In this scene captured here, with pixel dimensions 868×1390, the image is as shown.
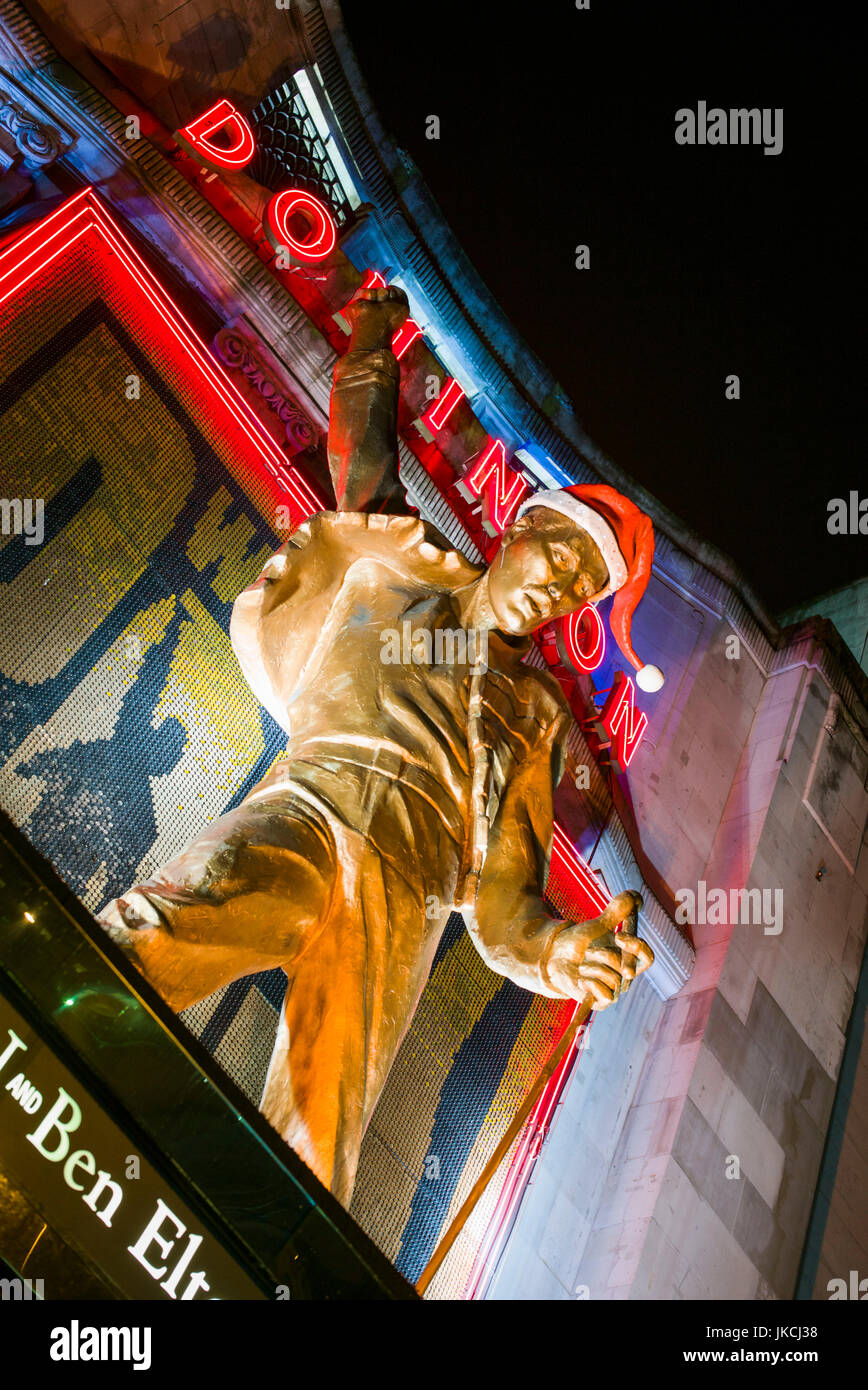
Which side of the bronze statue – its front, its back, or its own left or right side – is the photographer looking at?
front
